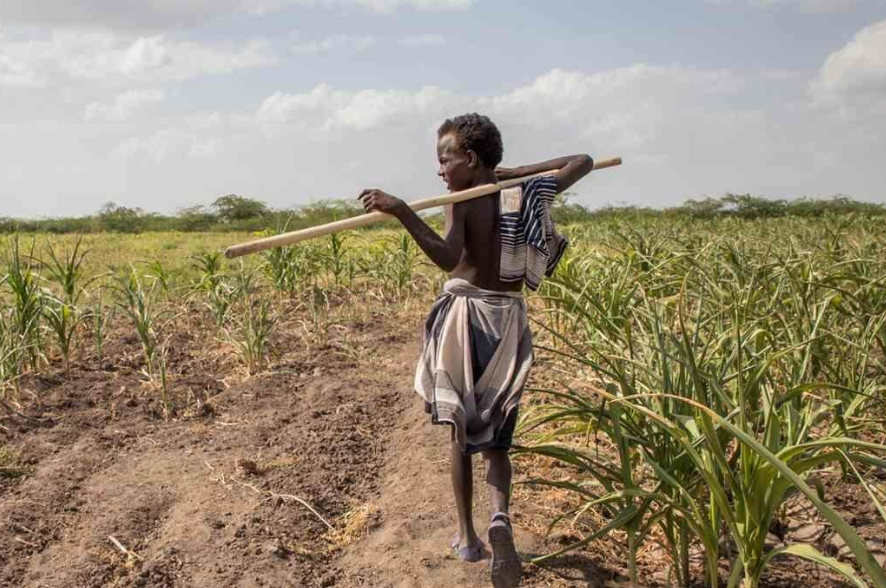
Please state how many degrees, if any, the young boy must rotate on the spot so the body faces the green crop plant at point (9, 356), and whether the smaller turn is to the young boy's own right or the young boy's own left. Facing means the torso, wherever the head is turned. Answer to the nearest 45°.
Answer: approximately 45° to the young boy's own left

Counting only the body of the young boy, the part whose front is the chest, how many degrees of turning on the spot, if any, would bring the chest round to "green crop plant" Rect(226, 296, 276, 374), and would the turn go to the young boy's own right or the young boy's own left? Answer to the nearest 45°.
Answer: approximately 45° to the young boy's own left

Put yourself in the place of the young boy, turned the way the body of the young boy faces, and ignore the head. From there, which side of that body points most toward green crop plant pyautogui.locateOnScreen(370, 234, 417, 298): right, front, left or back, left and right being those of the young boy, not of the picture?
front

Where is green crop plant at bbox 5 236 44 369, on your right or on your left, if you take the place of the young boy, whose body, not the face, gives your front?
on your left

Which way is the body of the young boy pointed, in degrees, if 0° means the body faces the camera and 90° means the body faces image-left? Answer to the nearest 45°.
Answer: approximately 180°

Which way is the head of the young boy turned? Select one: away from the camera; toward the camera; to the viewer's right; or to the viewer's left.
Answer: to the viewer's left

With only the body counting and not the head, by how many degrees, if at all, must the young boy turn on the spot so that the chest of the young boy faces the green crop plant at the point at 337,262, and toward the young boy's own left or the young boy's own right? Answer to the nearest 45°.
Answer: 0° — they already face it

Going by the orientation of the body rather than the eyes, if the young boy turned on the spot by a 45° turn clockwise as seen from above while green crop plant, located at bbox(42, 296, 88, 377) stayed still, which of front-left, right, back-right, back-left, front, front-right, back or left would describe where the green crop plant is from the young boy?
left
